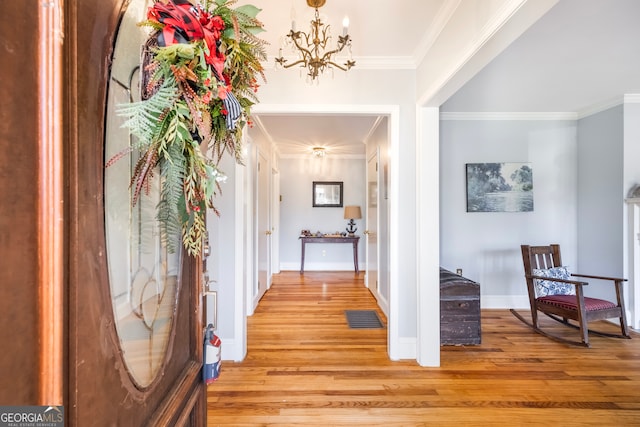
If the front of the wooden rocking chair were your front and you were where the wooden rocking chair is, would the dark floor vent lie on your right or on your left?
on your right

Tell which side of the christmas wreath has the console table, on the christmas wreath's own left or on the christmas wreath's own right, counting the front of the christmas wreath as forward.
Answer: on the christmas wreath's own left

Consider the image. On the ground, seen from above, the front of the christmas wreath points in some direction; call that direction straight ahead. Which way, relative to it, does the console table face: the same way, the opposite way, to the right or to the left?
to the right

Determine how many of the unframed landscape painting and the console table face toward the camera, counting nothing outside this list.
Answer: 2

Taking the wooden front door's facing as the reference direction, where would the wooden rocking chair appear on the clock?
The wooden rocking chair is roughly at 10 o'clock from the wooden front door.

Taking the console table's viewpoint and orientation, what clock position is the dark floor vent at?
The dark floor vent is roughly at 12 o'clock from the console table.

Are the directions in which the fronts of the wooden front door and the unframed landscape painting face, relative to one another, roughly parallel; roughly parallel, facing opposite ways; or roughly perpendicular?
roughly perpendicular

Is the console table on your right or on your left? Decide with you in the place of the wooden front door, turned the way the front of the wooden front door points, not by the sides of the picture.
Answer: on your left
